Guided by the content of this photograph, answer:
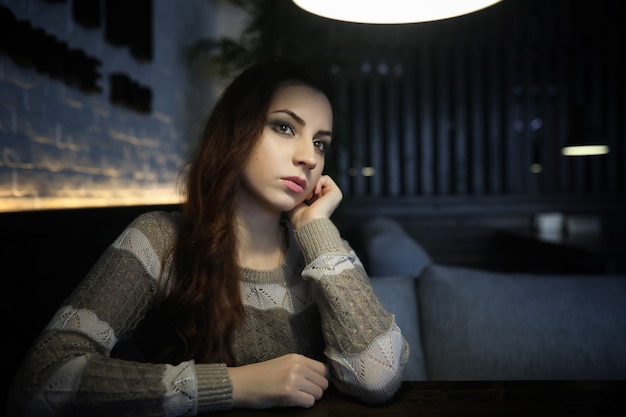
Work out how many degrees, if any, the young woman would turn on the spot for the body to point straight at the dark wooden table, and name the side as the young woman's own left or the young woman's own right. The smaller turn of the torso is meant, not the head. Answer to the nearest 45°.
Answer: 0° — they already face it

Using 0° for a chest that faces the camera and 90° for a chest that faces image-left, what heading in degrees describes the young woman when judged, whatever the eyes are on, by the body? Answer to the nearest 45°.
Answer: approximately 315°

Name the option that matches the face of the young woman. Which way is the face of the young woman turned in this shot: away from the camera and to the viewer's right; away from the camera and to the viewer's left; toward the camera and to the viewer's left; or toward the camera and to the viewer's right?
toward the camera and to the viewer's right
